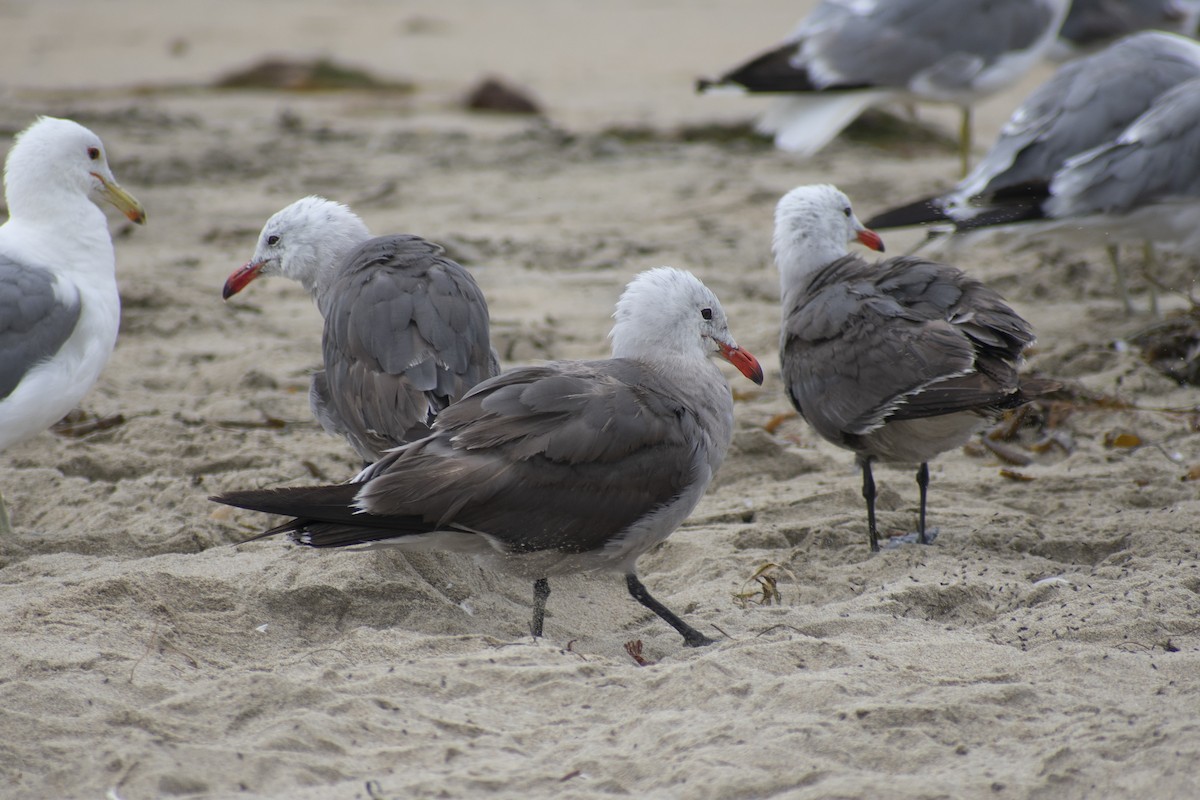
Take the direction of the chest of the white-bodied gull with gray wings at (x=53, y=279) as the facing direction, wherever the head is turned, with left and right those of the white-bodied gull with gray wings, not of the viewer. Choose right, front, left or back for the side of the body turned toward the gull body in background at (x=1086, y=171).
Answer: front

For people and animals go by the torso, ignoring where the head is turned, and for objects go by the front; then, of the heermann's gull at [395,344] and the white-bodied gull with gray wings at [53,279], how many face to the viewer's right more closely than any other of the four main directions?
1

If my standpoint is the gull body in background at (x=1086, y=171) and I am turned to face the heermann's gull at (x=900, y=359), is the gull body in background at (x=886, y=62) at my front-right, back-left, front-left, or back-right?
back-right

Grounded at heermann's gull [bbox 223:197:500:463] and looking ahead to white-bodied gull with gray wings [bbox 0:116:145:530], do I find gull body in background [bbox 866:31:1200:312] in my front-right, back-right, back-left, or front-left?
back-right

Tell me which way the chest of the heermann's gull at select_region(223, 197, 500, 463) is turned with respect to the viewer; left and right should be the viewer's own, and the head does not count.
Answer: facing away from the viewer and to the left of the viewer

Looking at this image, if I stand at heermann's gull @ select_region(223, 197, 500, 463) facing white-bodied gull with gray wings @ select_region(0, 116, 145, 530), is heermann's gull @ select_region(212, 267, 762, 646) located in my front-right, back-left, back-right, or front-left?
back-left

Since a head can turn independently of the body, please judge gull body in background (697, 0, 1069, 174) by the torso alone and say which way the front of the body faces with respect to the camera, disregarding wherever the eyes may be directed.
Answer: to the viewer's right

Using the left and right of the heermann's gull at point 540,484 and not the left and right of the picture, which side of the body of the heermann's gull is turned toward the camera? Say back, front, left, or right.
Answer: right

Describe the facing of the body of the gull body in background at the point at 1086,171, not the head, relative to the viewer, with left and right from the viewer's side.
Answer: facing to the right of the viewer

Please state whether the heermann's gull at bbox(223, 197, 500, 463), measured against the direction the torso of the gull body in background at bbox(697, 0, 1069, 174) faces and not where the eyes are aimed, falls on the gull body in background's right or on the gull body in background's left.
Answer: on the gull body in background's right

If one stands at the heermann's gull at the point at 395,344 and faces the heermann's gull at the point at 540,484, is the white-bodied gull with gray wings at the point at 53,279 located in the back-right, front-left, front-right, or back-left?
back-right

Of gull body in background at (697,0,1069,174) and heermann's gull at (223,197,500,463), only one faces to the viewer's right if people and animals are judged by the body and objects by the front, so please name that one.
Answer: the gull body in background

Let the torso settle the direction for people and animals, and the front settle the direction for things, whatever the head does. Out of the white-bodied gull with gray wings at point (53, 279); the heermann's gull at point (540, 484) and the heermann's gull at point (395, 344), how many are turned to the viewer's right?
2

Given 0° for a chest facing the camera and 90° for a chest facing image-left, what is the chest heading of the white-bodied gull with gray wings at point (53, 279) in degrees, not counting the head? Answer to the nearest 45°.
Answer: approximately 270°
